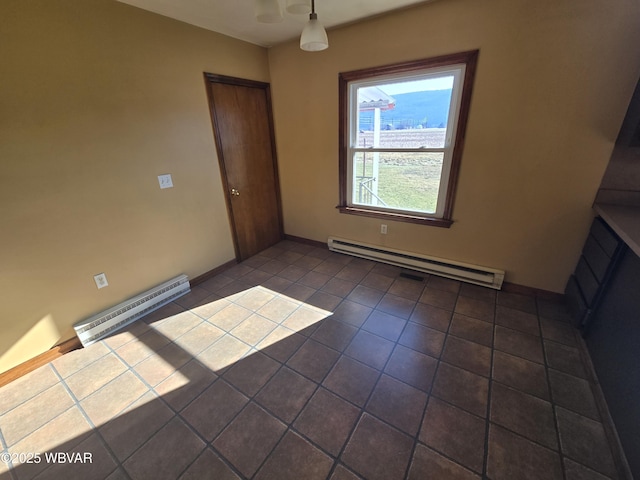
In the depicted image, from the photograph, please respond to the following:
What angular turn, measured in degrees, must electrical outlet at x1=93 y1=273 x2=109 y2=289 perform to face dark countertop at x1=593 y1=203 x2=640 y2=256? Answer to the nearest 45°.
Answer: approximately 45° to its left

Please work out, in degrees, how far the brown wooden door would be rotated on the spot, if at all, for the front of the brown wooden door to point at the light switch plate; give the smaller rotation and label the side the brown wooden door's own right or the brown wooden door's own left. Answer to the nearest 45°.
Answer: approximately 90° to the brown wooden door's own right

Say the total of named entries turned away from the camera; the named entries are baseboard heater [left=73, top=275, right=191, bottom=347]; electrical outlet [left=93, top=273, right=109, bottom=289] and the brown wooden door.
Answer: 0

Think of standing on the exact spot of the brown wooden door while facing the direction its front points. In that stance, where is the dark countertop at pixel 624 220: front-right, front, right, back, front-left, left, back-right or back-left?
front

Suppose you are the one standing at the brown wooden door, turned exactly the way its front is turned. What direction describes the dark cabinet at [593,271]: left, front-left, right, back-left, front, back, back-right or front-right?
front

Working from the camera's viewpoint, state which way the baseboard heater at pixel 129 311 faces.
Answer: facing the viewer and to the right of the viewer

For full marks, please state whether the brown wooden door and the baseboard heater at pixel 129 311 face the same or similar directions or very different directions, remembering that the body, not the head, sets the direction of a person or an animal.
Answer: same or similar directions

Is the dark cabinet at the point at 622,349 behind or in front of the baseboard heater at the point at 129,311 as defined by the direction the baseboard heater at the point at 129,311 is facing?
in front

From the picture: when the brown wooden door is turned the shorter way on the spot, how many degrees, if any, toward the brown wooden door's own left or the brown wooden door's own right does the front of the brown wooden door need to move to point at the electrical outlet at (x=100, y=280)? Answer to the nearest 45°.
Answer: approximately 90° to the brown wooden door's own right

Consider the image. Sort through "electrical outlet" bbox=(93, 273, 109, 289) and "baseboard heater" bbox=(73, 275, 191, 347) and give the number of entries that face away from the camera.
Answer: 0

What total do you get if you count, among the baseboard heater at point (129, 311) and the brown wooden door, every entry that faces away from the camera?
0
